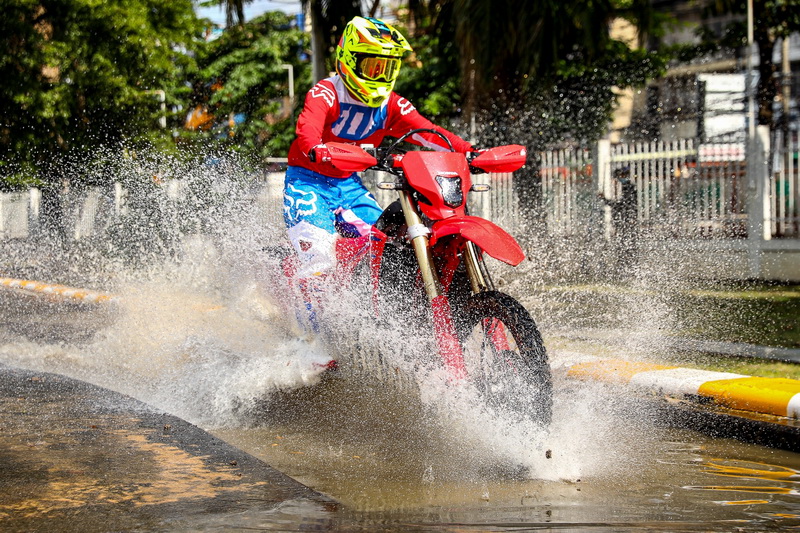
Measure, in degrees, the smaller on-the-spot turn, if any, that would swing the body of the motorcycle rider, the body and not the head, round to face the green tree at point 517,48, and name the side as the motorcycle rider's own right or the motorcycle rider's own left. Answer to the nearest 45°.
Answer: approximately 135° to the motorcycle rider's own left

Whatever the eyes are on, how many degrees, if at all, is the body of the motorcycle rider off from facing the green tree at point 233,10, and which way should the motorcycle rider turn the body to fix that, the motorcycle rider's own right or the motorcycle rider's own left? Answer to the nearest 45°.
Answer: approximately 135° to the motorcycle rider's own left

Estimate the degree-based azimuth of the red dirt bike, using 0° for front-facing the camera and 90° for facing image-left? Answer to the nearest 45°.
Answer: approximately 315°

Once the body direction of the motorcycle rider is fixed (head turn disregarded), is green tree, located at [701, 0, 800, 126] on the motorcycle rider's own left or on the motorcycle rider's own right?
on the motorcycle rider's own left

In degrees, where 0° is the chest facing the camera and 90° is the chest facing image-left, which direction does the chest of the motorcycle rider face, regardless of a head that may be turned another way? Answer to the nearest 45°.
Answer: approximately 315°

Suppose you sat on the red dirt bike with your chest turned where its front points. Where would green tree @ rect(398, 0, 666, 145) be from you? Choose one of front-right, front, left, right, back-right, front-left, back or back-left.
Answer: back-left

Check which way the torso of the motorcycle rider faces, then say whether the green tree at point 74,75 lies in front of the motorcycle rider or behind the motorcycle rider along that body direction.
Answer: behind

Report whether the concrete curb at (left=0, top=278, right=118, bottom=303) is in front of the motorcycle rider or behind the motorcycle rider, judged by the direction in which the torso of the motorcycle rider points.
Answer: behind

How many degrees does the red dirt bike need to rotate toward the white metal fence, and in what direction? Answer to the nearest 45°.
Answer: approximately 135° to its left
